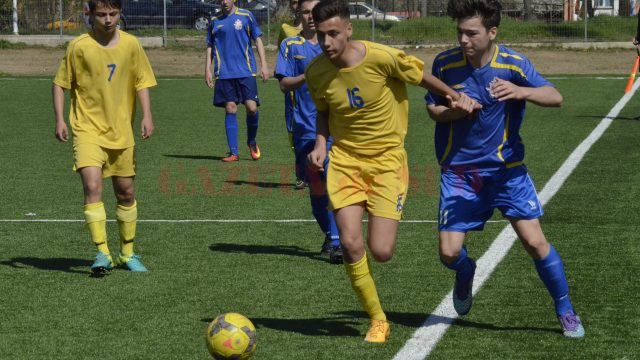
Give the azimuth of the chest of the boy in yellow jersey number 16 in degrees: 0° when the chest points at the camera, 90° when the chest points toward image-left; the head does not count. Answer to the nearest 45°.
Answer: approximately 0°

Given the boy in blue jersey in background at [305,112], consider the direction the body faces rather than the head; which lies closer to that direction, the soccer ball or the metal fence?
the soccer ball

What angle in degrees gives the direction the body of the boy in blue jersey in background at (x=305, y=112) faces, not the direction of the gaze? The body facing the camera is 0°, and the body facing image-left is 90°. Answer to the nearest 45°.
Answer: approximately 315°

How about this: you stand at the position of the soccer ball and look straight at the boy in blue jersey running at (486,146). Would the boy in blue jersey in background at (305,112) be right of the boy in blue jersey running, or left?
left

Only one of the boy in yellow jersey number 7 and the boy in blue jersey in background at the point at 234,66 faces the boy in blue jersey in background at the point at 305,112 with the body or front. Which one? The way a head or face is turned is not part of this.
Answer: the boy in blue jersey in background at the point at 234,66

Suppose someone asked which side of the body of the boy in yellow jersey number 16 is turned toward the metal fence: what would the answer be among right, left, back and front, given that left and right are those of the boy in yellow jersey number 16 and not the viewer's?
back

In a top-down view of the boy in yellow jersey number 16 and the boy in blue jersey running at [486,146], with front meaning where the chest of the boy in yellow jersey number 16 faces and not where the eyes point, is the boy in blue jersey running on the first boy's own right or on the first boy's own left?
on the first boy's own left

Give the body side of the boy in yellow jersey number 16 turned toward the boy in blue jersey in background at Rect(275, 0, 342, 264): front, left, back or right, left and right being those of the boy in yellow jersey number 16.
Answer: back

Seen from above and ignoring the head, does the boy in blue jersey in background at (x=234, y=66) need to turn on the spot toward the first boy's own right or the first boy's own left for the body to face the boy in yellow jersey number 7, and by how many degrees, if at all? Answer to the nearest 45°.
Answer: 0° — they already face them

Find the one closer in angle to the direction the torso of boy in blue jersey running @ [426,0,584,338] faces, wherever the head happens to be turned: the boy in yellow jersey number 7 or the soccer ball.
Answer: the soccer ball
